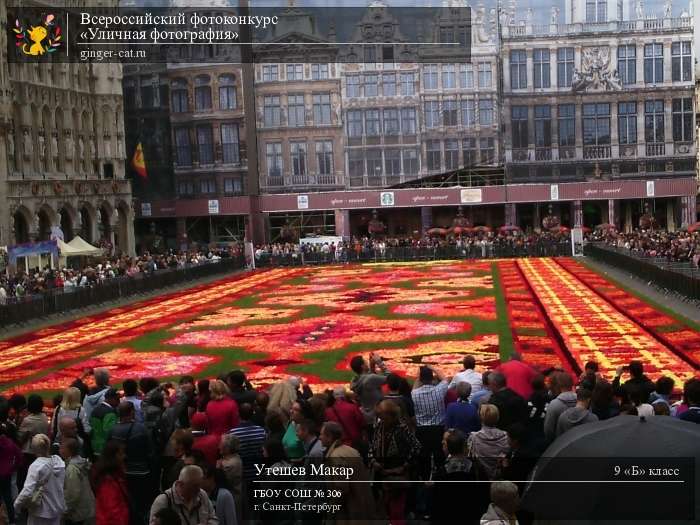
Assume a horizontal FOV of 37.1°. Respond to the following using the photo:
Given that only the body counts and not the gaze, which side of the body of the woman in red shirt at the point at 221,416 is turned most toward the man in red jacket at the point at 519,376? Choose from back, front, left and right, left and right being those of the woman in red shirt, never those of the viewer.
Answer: right

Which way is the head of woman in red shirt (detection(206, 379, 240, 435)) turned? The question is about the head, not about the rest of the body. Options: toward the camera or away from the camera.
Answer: away from the camera

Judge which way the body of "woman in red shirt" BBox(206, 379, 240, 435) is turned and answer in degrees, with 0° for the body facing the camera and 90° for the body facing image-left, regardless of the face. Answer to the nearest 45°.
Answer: approximately 180°

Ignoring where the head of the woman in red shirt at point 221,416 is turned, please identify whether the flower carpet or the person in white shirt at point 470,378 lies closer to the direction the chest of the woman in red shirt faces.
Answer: the flower carpet

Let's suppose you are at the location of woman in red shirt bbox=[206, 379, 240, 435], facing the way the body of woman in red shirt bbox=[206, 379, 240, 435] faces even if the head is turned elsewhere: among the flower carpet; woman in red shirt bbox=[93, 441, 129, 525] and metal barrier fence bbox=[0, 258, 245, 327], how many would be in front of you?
2

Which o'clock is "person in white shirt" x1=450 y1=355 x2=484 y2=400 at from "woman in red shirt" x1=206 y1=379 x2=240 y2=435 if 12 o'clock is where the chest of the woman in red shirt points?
The person in white shirt is roughly at 2 o'clock from the woman in red shirt.

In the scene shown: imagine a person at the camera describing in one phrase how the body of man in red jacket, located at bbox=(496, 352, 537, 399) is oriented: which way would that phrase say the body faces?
away from the camera

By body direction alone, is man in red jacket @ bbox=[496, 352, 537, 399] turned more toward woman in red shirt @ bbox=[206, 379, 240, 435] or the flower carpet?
the flower carpet

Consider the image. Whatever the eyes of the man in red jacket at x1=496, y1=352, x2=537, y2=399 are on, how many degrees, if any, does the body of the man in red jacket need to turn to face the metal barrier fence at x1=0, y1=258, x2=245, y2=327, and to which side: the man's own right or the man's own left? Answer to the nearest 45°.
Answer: approximately 45° to the man's own left

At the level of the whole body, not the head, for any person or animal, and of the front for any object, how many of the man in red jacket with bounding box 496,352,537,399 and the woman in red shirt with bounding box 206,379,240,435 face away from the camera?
2

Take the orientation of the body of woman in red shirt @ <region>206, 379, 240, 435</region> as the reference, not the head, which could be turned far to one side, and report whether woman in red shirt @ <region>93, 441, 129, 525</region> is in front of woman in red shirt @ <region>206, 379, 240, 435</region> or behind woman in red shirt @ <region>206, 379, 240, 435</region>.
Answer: behind

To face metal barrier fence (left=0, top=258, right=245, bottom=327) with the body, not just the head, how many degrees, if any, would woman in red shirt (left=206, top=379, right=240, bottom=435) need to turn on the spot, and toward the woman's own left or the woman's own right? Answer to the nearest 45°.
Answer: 0° — they already face it
